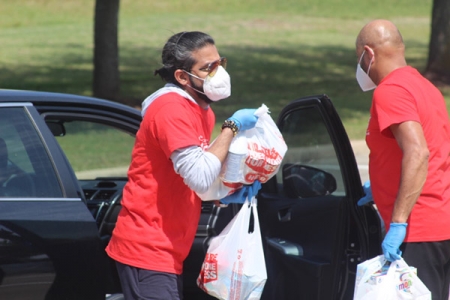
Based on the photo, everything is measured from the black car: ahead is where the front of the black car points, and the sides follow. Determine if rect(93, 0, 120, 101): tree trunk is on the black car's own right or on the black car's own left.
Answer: on the black car's own left

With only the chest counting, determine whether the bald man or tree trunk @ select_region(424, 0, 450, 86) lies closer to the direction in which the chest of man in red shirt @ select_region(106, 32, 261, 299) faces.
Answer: the bald man

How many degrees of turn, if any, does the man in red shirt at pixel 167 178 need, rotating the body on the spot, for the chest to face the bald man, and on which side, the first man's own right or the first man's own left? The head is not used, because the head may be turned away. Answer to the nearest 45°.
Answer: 0° — they already face them

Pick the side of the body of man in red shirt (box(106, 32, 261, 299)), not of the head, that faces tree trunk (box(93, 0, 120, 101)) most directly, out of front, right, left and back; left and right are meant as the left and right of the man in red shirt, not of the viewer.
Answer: left

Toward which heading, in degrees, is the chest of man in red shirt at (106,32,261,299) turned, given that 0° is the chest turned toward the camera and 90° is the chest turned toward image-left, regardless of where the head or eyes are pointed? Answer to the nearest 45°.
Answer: approximately 270°

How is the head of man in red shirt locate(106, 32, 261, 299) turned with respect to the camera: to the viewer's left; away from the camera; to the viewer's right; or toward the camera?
to the viewer's right
